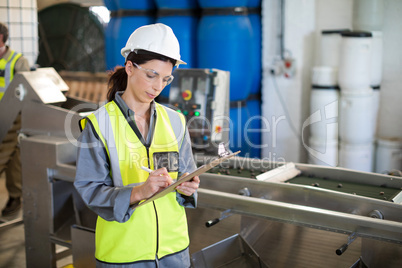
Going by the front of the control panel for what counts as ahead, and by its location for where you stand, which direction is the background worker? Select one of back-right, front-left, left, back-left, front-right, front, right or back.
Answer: front-right

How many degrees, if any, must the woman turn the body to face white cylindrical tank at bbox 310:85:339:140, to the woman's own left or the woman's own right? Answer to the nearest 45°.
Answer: approximately 90° to the woman's own left

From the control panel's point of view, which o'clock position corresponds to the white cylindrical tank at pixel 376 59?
The white cylindrical tank is roughly at 7 o'clock from the control panel.

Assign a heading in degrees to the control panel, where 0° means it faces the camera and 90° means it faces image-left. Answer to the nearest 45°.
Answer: approximately 45°

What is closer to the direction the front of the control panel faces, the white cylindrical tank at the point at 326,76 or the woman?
the woman

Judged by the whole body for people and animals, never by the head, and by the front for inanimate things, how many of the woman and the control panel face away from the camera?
0

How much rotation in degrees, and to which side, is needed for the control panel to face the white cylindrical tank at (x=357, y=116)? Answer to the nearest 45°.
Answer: approximately 135° to its left

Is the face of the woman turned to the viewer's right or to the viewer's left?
to the viewer's right

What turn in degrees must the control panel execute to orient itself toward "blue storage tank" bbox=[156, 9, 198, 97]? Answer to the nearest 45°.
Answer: approximately 135° to its right

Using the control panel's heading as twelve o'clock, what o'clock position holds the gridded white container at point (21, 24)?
The gridded white container is roughly at 3 o'clock from the control panel.

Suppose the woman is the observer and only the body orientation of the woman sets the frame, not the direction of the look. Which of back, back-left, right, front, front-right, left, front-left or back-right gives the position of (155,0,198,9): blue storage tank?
back-left

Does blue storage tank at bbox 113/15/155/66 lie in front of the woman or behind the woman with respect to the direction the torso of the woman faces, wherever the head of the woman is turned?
behind

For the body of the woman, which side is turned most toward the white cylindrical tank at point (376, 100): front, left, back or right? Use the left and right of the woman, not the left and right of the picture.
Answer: left

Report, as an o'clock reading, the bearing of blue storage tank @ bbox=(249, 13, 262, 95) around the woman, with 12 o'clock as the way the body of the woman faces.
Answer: The blue storage tank is roughly at 8 o'clock from the woman.
